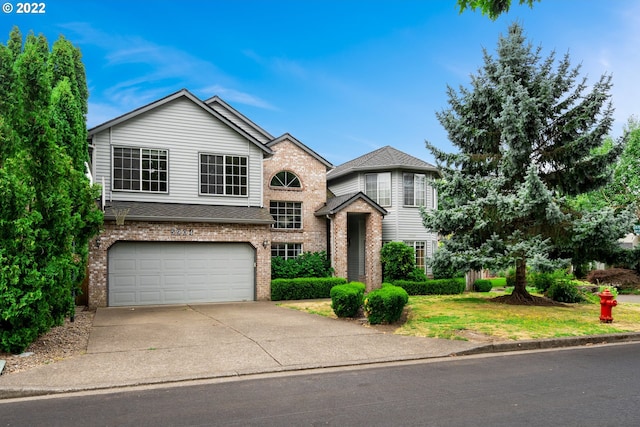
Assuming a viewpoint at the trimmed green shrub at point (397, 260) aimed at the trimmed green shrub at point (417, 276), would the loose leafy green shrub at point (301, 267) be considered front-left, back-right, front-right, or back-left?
back-right

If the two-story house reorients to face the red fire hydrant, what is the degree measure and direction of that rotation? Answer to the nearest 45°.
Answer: approximately 45° to its left

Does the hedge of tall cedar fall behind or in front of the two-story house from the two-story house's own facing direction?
in front

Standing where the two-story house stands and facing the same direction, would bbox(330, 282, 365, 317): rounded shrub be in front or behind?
in front

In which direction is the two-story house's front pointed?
toward the camera

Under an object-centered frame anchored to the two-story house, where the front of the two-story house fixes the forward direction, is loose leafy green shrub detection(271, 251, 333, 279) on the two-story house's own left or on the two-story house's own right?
on the two-story house's own left

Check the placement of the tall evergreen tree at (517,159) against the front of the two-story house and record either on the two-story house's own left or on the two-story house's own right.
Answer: on the two-story house's own left

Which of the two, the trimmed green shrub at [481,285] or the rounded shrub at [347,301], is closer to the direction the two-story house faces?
the rounded shrub

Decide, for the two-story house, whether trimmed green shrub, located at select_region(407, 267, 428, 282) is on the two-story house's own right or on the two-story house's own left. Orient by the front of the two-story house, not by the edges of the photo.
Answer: on the two-story house's own left

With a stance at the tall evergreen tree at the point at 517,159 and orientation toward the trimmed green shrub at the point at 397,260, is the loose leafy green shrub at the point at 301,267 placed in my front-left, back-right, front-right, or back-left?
front-left
